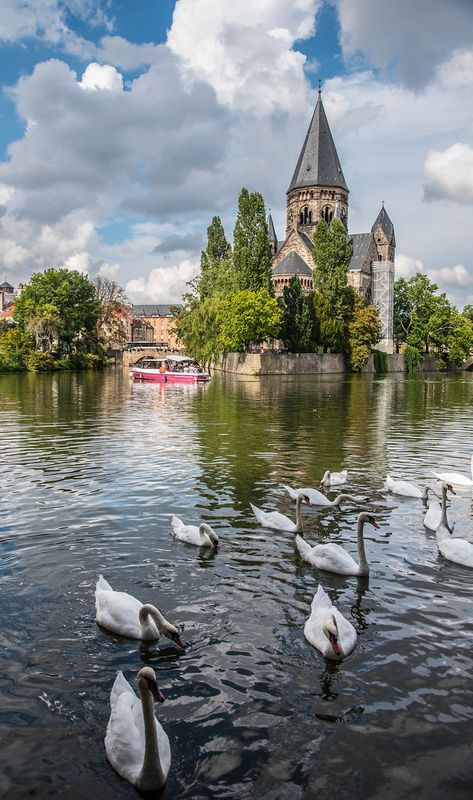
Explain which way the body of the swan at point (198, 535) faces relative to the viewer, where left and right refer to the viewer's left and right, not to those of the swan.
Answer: facing the viewer and to the right of the viewer

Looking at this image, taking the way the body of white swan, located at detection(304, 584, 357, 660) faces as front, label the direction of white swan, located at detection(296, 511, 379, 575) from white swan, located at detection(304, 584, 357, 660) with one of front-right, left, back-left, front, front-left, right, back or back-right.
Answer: back

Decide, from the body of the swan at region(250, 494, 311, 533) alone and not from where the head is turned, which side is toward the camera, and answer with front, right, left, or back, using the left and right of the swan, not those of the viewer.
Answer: right

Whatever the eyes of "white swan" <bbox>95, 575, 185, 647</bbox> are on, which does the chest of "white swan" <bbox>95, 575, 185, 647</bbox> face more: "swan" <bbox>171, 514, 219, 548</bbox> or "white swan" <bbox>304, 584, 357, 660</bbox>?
the white swan

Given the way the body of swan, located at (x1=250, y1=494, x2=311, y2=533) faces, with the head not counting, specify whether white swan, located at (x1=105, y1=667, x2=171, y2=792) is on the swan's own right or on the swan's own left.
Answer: on the swan's own right

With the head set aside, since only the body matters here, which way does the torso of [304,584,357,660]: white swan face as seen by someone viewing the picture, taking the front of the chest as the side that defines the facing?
toward the camera

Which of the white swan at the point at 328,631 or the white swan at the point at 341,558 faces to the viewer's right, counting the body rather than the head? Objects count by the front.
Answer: the white swan at the point at 341,558

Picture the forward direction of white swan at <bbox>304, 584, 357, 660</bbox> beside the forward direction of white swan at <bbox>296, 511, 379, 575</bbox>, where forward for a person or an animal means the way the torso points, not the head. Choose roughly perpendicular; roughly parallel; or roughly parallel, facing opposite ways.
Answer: roughly perpendicular

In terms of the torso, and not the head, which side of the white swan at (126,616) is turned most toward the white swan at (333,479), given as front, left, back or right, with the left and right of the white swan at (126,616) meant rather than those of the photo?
left
